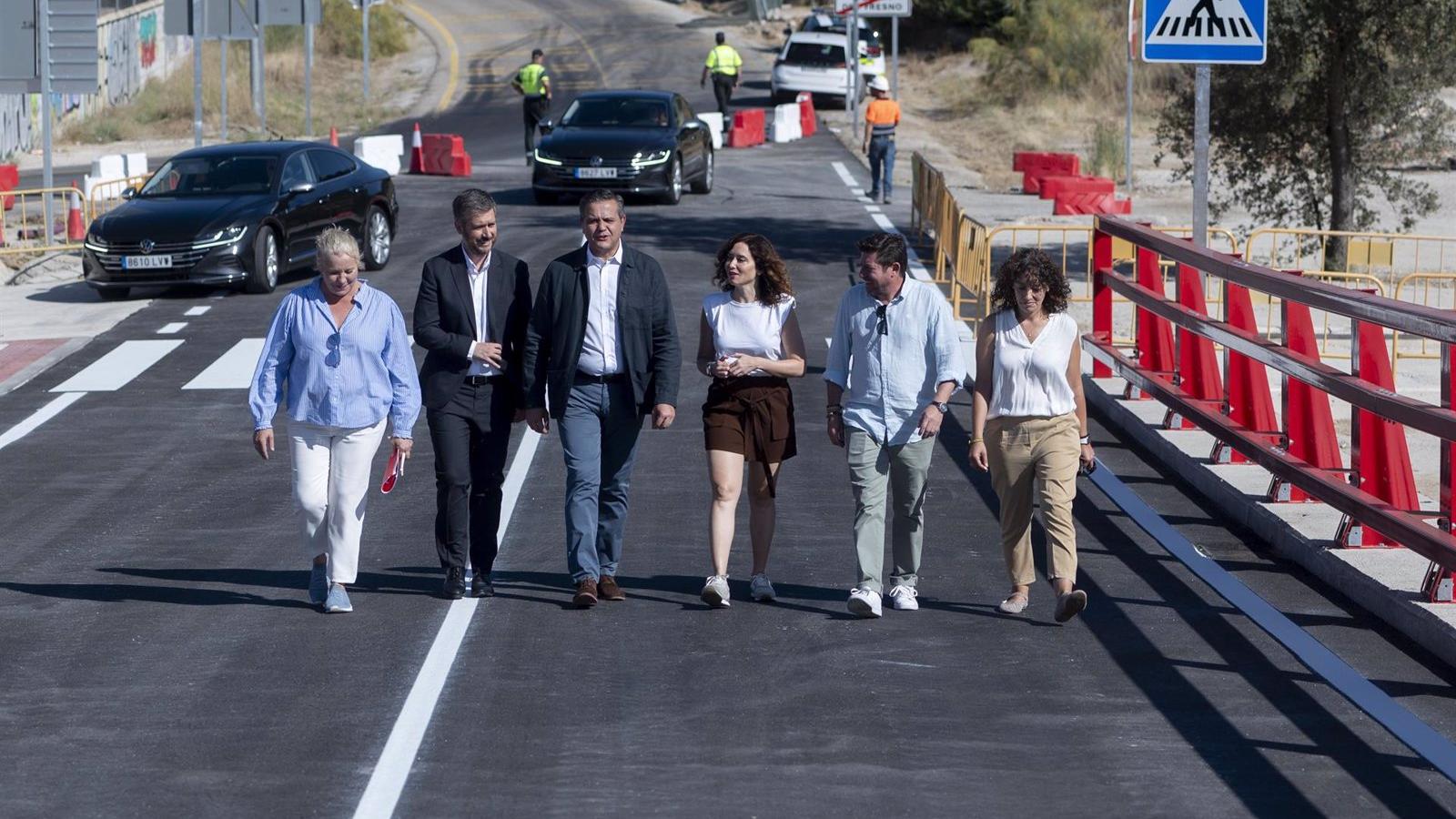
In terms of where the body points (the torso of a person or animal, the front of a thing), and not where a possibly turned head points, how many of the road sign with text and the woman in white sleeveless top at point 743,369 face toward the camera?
2

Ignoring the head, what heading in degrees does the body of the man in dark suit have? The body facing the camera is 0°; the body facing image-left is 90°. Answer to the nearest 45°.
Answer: approximately 0°

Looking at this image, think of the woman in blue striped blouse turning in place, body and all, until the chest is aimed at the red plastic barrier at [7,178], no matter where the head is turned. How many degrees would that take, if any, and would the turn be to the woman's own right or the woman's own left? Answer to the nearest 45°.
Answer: approximately 180°

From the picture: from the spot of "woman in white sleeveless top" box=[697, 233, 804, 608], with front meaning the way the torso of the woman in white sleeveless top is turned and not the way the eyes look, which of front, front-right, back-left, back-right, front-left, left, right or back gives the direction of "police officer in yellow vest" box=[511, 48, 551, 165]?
back

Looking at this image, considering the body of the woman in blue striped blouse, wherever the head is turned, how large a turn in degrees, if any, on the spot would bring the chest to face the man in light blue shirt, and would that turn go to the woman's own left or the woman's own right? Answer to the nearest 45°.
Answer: approximately 90° to the woman's own left

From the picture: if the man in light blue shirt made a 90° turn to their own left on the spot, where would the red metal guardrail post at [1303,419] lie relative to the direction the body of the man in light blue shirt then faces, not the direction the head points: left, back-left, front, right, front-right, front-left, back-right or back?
front-left

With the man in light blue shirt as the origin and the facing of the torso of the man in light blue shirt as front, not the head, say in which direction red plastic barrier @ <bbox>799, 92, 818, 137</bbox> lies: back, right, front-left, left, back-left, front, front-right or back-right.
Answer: back

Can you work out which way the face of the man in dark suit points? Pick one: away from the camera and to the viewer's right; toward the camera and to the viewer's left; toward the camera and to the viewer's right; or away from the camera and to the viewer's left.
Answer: toward the camera and to the viewer's right
